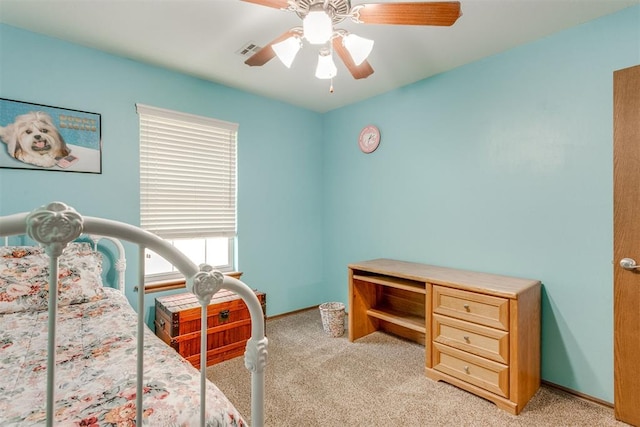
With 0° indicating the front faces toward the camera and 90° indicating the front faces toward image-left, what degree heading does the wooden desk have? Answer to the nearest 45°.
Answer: approximately 45°

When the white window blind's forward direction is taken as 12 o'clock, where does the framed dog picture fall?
The framed dog picture is roughly at 4 o'clock from the white window blind.

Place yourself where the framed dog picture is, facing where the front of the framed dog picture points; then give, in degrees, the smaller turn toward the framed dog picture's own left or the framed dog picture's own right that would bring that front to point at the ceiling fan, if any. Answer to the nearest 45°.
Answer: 0° — it already faces it

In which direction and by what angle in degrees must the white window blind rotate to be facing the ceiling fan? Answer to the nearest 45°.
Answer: approximately 45° to its right

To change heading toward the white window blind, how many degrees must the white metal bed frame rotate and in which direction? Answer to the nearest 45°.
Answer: approximately 135° to its left

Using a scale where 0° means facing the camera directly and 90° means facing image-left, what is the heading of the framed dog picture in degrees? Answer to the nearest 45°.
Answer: approximately 315°
